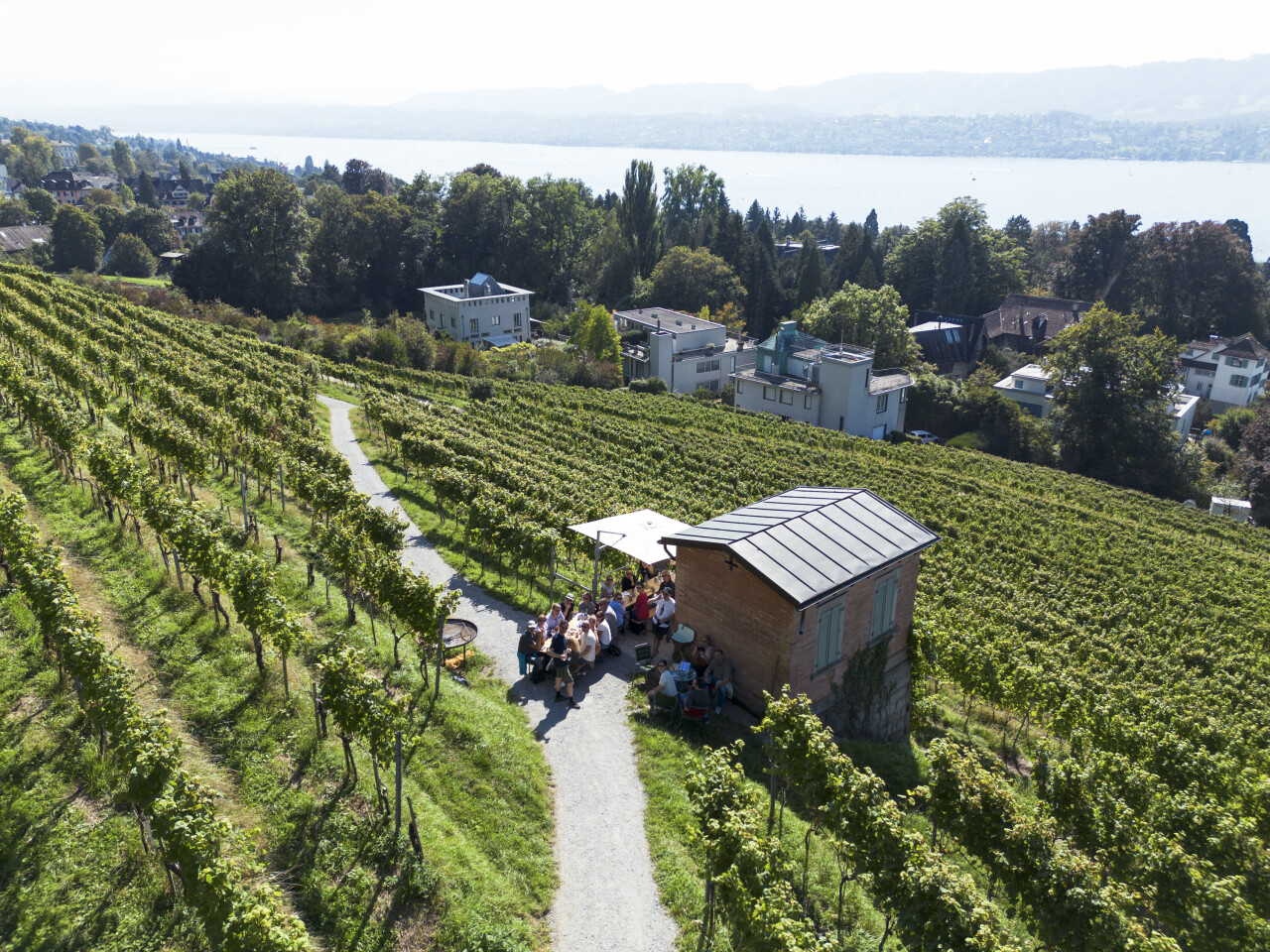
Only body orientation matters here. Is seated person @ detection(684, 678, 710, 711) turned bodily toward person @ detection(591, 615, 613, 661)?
yes

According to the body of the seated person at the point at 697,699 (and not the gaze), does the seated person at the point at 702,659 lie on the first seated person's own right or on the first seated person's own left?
on the first seated person's own right

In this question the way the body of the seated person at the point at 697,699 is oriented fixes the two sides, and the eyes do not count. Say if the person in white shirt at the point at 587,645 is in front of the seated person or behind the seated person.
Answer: in front

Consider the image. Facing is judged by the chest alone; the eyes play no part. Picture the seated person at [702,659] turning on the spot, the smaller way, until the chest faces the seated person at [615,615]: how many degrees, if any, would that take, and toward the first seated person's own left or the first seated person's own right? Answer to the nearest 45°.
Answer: approximately 90° to the first seated person's own right

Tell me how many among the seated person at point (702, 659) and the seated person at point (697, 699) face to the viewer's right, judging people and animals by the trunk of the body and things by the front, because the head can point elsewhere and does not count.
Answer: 0

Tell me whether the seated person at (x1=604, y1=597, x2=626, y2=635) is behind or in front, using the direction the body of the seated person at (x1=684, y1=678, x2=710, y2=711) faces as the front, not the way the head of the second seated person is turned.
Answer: in front

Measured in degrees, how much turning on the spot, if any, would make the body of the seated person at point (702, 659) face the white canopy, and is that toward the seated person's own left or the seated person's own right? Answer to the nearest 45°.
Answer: approximately 90° to the seated person's own right

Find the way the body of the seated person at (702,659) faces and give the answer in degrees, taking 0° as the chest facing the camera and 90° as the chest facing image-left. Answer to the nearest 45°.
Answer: approximately 45°

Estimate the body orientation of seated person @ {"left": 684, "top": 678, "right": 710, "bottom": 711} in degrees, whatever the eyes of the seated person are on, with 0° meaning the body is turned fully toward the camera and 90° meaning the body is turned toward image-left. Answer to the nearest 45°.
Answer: approximately 135°

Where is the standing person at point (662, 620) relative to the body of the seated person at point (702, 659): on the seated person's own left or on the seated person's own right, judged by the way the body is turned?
on the seated person's own right
